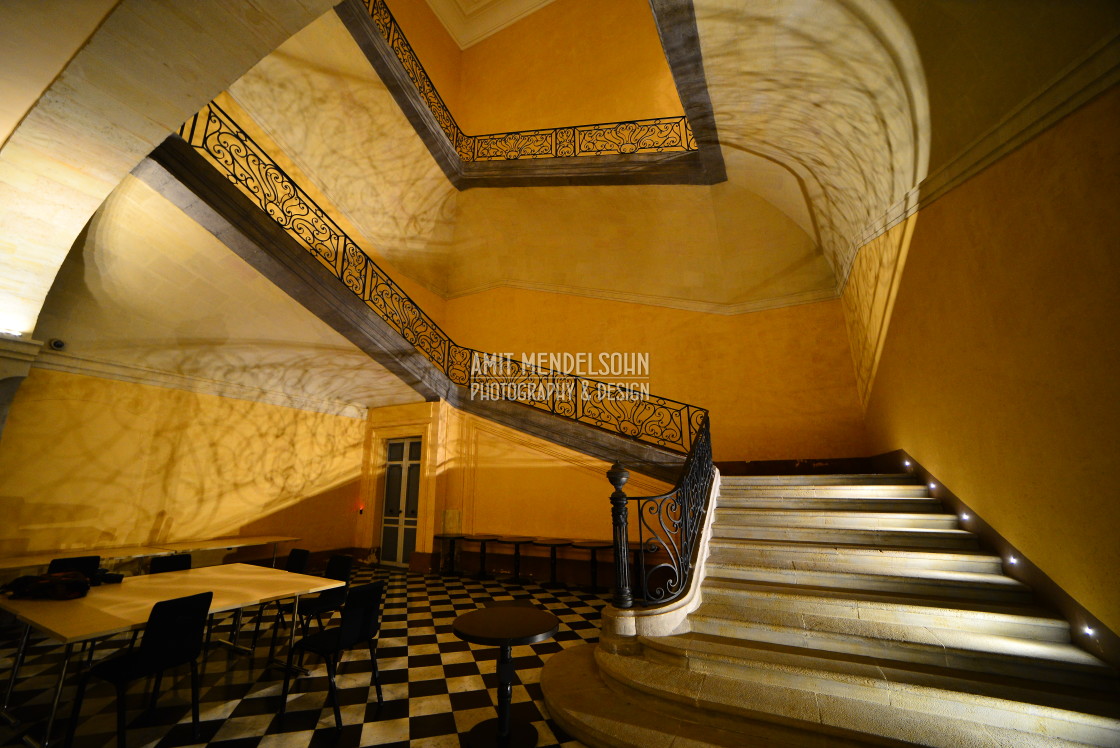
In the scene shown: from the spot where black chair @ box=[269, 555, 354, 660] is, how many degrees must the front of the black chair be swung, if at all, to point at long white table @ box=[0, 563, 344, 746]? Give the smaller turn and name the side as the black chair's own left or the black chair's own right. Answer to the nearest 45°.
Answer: approximately 45° to the black chair's own right

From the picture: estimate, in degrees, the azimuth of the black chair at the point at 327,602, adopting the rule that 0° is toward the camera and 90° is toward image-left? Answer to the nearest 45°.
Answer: approximately 45°

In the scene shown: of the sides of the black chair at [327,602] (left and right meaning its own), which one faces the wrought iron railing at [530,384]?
right

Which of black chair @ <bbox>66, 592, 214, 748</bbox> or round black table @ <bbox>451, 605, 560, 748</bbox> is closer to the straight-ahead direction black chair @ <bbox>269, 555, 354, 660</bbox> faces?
the black chair
